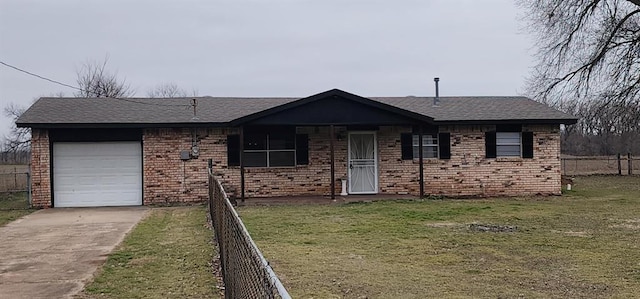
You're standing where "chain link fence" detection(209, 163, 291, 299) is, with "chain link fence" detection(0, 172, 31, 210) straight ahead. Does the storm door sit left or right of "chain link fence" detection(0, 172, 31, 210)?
right

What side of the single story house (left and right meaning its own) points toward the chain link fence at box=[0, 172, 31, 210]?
right

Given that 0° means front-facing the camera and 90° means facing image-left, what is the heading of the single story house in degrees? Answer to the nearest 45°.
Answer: approximately 0°

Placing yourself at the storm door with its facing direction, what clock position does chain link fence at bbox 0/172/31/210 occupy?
The chain link fence is roughly at 3 o'clock from the storm door.
